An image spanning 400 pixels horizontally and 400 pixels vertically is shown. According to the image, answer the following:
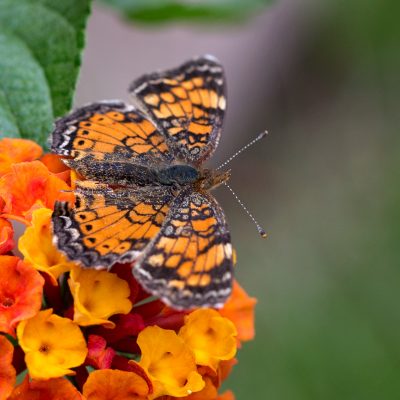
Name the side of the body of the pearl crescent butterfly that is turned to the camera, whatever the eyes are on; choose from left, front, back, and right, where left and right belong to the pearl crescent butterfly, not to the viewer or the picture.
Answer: right

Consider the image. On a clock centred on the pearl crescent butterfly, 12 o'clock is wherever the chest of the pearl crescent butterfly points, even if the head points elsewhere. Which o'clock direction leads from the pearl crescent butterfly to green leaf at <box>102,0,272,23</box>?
The green leaf is roughly at 9 o'clock from the pearl crescent butterfly.

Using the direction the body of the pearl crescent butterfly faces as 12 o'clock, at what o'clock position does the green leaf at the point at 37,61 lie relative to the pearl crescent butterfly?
The green leaf is roughly at 7 o'clock from the pearl crescent butterfly.
